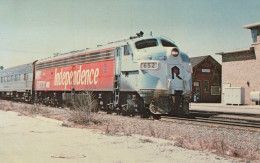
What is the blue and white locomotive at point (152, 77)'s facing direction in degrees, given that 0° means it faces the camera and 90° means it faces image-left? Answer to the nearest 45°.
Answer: approximately 315°

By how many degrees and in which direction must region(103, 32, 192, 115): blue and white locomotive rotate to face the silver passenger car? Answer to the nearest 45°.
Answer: approximately 180°

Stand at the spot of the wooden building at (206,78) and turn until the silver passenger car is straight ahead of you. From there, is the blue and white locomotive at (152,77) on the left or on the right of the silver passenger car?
left

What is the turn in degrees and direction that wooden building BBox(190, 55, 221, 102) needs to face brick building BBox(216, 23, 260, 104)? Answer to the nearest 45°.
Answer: approximately 45° to its left

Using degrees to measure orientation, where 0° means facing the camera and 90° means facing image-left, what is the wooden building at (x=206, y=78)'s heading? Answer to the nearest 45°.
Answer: approximately 0°
